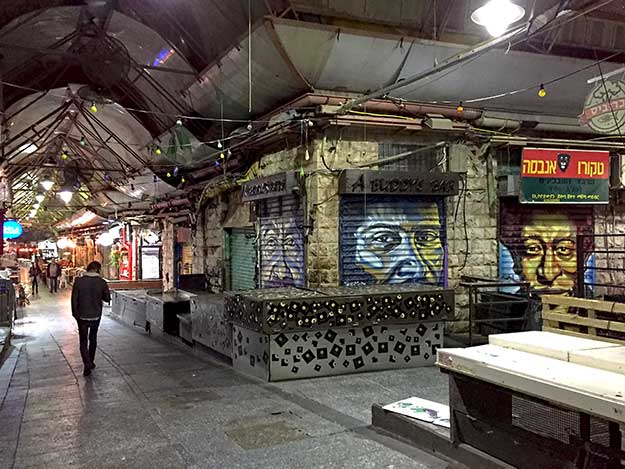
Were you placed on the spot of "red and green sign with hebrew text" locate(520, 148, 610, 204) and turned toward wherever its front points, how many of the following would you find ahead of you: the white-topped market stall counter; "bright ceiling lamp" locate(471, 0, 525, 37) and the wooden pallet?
3

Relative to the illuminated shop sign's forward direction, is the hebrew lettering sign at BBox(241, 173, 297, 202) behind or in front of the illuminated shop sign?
in front

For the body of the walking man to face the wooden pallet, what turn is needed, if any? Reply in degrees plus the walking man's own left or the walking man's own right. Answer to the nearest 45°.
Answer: approximately 135° to the walking man's own right

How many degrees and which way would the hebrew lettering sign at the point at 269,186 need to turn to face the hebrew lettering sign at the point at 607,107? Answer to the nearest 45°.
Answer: approximately 90° to its left

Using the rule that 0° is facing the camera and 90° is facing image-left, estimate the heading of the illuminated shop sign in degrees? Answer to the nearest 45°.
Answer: approximately 0°

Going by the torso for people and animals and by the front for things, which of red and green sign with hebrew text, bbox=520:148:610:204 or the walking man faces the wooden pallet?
the red and green sign with hebrew text

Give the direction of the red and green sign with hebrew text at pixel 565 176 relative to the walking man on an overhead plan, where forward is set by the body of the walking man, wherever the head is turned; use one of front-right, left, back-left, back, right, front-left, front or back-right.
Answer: right

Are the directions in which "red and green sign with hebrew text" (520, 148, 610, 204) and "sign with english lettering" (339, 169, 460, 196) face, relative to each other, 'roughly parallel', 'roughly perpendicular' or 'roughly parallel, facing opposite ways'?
roughly parallel

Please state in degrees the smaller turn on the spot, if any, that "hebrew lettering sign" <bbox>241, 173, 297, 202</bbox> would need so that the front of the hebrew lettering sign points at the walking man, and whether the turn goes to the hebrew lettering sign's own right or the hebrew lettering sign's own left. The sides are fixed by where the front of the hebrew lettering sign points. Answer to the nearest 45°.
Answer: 0° — it already faces them

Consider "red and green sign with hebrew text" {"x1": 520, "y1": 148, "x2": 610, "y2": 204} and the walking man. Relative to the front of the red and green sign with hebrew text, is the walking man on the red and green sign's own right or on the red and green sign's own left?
on the red and green sign's own right

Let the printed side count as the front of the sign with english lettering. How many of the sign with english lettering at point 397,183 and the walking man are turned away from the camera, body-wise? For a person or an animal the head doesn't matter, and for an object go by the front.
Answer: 1

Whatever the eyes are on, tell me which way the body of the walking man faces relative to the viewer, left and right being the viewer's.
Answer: facing away from the viewer

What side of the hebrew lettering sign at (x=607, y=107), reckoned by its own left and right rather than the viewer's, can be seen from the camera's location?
front
